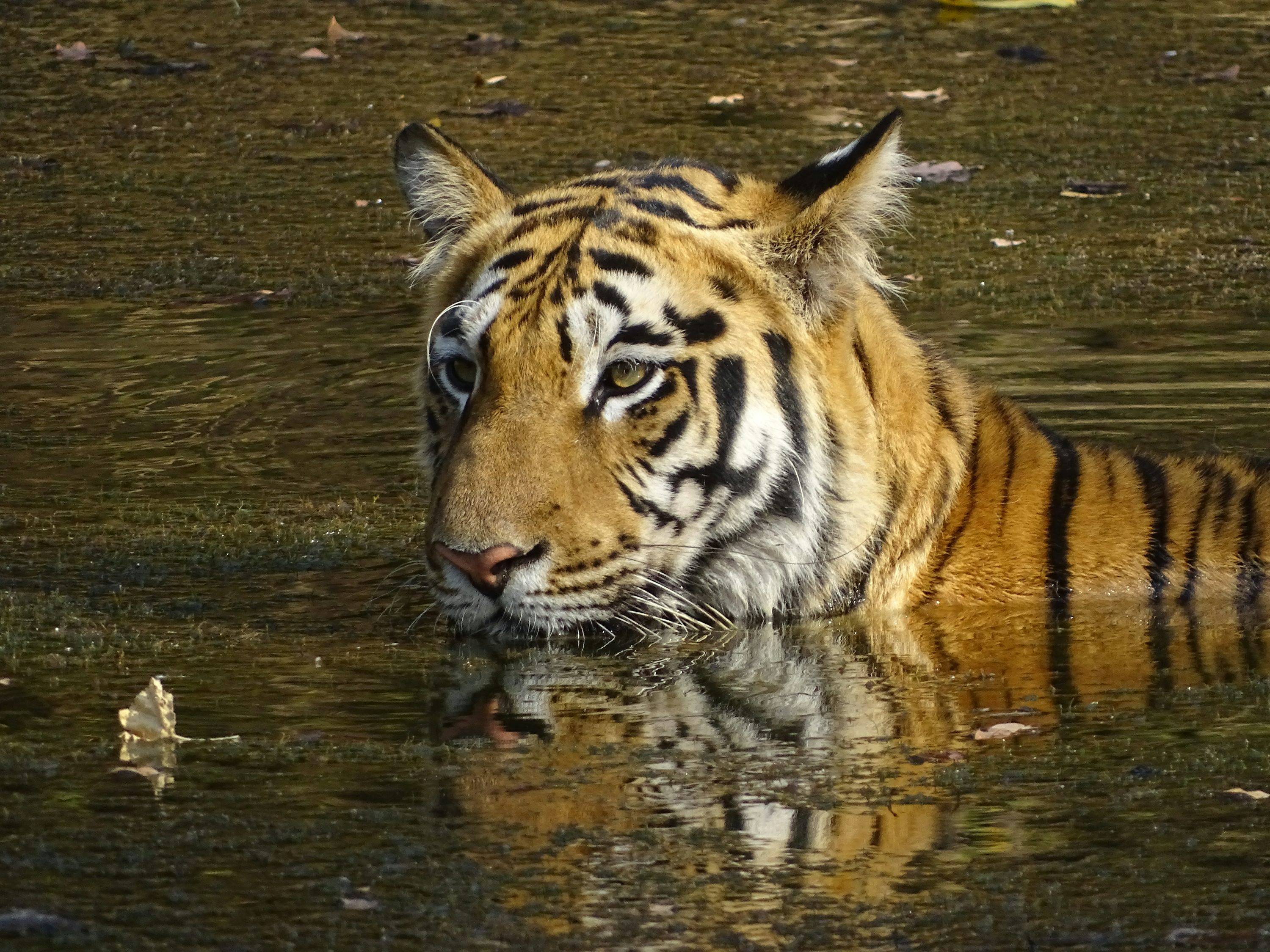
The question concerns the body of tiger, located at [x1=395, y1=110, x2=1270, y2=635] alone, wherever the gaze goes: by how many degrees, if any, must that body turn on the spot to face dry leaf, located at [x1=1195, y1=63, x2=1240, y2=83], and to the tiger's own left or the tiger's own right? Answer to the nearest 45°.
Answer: approximately 135° to the tiger's own right

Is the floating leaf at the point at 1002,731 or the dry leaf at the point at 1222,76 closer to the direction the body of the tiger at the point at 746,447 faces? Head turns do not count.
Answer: the floating leaf

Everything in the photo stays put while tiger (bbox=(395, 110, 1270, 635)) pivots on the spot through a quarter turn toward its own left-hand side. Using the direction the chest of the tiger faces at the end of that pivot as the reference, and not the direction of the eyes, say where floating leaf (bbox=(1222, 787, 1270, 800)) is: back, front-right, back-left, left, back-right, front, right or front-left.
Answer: front

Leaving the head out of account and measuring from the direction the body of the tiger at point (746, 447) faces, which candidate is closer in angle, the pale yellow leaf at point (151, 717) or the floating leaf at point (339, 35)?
the pale yellow leaf

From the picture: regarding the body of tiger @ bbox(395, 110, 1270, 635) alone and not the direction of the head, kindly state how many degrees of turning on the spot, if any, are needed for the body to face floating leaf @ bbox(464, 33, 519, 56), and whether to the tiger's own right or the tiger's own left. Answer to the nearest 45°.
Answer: approximately 135° to the tiger's own right

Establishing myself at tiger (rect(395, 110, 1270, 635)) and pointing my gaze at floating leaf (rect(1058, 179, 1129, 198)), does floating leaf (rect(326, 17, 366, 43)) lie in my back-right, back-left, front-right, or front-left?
front-left

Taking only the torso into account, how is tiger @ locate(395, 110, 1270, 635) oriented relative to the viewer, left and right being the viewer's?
facing the viewer and to the left of the viewer

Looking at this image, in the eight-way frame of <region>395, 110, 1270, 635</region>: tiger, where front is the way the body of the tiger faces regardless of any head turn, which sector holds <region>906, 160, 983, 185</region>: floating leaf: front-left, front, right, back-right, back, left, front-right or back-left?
back-right

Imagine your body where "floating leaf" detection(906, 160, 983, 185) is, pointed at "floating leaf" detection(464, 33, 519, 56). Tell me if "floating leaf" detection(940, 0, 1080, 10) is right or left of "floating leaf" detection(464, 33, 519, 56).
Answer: right

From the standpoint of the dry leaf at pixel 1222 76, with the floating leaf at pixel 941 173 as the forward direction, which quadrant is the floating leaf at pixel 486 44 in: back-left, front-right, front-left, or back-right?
front-right

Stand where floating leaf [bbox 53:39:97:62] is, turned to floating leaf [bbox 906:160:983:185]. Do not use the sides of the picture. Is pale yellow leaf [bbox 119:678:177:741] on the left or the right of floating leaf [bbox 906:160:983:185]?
right

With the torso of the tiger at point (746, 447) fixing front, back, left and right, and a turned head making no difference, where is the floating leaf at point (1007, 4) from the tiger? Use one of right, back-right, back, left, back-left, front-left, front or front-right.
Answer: back-right

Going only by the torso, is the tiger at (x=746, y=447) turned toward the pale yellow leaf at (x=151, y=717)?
yes

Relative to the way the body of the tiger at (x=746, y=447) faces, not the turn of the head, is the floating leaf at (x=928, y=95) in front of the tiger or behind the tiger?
behind
